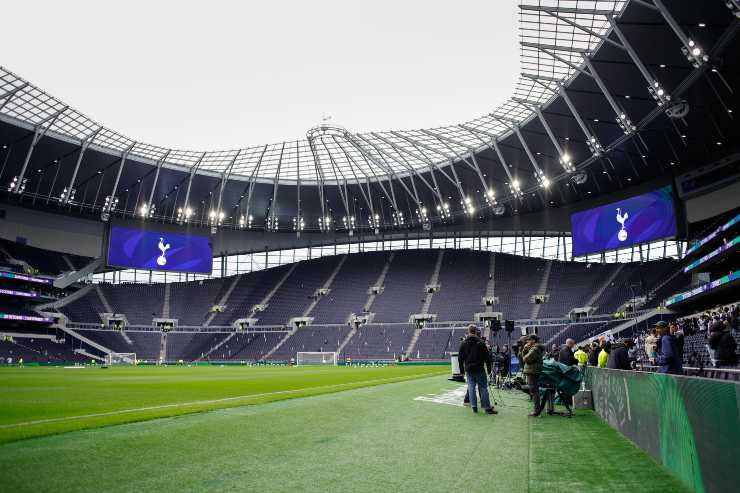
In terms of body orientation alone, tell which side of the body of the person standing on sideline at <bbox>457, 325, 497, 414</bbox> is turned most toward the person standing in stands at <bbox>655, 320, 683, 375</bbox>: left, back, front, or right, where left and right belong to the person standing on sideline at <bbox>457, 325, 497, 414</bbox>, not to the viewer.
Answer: right

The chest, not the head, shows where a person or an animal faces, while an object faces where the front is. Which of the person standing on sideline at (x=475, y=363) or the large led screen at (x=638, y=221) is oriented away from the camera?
the person standing on sideline

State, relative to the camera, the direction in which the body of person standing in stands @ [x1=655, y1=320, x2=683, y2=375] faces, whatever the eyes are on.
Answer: to the viewer's left

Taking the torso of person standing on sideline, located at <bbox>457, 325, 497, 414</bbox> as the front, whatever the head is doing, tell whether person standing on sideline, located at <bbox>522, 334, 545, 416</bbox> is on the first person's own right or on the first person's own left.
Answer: on the first person's own right

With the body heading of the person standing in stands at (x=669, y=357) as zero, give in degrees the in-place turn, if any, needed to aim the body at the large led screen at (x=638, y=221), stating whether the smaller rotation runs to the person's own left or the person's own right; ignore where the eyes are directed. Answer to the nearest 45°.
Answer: approximately 90° to the person's own right

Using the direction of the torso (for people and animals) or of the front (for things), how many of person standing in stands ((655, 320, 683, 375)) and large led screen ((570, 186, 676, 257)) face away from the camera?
0

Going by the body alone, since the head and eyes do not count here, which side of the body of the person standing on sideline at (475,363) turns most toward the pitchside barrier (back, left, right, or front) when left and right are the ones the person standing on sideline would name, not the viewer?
back

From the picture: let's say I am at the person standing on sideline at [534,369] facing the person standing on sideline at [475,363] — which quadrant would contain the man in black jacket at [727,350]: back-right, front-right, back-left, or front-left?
back-right

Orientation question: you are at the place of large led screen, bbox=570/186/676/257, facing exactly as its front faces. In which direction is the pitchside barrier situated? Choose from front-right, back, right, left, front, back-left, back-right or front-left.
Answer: front-left

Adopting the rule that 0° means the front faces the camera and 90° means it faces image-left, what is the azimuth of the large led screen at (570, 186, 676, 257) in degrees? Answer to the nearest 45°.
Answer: approximately 45°

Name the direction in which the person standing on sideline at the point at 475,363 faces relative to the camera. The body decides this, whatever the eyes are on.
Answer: away from the camera
